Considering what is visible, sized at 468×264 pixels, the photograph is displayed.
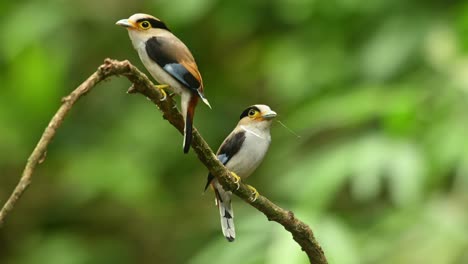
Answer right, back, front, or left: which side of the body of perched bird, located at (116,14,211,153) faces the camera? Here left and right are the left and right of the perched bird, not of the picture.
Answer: left

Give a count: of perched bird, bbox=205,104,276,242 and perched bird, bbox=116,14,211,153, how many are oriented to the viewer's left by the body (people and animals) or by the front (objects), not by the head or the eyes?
1

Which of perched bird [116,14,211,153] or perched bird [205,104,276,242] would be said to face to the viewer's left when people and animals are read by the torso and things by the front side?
perched bird [116,14,211,153]

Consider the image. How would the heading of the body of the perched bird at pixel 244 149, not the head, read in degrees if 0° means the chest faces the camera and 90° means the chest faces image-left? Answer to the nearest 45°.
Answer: approximately 315°
